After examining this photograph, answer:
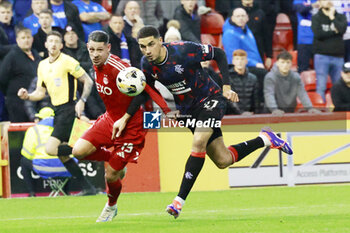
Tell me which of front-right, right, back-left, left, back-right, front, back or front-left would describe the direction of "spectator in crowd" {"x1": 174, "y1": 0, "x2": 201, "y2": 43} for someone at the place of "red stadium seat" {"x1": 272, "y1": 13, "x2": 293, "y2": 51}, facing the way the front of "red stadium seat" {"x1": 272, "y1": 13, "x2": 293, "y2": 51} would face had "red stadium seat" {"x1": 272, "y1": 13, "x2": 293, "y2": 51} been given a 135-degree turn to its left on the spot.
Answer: back

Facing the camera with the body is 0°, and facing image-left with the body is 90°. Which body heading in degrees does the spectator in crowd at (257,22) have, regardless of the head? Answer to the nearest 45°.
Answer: approximately 45°

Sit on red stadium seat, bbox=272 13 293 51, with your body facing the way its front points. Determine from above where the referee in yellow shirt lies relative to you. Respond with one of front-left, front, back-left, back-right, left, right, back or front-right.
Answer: front-right

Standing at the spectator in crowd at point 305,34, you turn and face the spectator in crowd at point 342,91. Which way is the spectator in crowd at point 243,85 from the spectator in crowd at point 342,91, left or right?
right

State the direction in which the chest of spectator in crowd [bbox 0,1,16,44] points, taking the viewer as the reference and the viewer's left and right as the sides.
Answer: facing the viewer

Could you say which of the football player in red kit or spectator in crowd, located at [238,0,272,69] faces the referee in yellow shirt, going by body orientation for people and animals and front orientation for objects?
the spectator in crowd

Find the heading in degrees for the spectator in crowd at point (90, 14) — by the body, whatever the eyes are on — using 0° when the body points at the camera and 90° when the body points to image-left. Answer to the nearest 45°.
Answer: approximately 0°

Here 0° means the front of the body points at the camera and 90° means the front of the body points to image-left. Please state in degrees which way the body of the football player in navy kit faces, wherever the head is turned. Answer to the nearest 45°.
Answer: approximately 45°

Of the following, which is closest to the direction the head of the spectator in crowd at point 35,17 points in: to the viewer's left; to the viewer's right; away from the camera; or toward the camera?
toward the camera

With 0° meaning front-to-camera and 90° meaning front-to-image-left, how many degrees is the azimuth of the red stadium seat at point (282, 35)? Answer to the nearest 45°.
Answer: approximately 0°

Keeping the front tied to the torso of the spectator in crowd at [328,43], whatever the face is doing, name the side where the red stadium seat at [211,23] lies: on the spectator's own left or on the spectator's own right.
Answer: on the spectator's own right

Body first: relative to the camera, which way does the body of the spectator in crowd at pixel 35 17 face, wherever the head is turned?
toward the camera

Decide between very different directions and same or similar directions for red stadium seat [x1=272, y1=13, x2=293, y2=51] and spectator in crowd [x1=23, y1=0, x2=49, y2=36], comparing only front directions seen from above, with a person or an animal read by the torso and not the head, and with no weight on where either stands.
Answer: same or similar directions

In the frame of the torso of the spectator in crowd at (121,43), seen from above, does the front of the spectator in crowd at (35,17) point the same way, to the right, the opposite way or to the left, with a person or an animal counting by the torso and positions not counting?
the same way

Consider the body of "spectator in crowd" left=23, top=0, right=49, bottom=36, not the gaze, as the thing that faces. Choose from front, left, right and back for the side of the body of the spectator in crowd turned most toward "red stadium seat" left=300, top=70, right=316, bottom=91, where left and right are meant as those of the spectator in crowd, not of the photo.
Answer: left

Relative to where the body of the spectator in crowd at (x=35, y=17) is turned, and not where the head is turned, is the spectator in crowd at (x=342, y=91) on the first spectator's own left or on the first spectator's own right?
on the first spectator's own left
